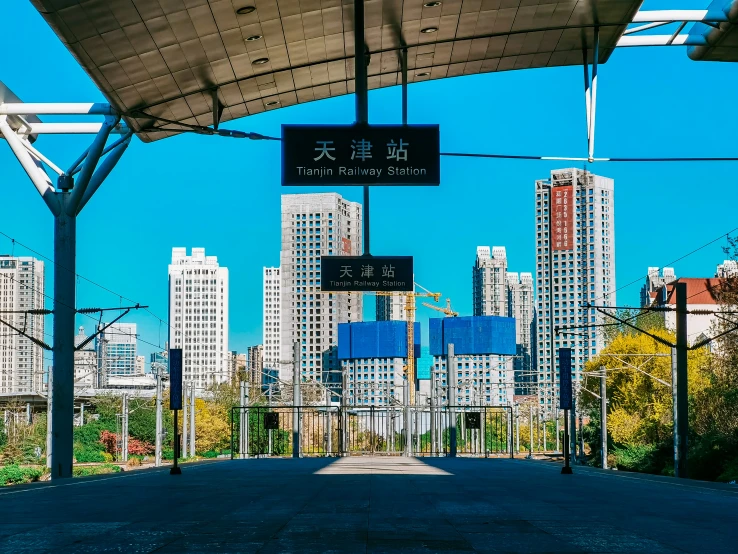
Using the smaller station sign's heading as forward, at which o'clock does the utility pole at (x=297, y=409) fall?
The utility pole is roughly at 6 o'clock from the smaller station sign.

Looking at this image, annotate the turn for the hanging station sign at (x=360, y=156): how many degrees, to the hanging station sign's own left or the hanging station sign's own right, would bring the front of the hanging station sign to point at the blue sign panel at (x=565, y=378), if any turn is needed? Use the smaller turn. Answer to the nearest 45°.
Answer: approximately 135° to the hanging station sign's own left

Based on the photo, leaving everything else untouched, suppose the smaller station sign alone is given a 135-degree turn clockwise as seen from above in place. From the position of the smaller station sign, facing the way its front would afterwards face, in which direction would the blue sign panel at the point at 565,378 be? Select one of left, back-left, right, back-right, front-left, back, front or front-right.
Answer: right

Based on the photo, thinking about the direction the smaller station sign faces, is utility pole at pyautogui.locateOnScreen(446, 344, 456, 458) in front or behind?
behind

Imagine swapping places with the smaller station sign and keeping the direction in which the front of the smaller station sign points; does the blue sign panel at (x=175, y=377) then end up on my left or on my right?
on my right

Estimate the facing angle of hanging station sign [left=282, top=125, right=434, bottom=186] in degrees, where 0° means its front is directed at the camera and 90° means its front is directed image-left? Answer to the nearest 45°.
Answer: approximately 0°

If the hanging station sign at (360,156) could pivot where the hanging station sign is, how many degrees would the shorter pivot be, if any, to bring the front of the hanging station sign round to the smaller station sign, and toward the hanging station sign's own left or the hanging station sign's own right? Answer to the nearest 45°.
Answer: approximately 180°

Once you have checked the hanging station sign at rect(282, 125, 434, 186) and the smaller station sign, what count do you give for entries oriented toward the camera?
2

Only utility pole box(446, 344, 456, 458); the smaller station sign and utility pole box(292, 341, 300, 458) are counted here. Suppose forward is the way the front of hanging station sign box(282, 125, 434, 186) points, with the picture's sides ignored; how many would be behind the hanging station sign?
3

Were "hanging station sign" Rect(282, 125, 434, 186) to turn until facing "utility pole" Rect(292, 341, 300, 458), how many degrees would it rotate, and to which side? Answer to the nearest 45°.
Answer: approximately 180°

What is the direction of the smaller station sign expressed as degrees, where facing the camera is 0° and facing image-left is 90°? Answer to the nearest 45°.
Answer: approximately 0°
